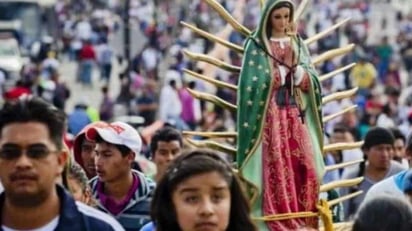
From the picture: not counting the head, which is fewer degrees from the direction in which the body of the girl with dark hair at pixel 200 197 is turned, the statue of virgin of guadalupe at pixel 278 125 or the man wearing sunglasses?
the man wearing sunglasses

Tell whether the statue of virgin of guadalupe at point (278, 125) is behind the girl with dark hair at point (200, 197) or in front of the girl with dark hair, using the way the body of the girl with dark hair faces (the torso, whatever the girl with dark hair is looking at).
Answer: behind

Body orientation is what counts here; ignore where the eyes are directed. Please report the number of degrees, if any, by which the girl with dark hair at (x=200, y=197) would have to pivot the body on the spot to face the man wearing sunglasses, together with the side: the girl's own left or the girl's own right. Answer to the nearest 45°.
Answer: approximately 90° to the girl's own right

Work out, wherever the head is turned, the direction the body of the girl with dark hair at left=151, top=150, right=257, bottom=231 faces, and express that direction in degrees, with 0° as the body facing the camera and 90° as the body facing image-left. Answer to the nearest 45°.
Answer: approximately 0°

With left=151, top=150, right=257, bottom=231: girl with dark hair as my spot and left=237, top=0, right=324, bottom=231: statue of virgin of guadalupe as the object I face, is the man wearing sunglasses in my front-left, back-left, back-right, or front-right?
back-left
